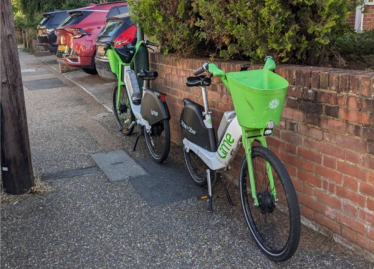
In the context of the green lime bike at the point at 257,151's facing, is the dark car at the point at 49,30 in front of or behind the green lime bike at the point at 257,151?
behind

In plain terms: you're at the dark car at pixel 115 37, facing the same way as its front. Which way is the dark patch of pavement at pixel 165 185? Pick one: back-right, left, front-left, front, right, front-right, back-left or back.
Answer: back-right

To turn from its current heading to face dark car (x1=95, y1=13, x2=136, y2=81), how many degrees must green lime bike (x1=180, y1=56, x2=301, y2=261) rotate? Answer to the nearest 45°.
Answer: approximately 180°

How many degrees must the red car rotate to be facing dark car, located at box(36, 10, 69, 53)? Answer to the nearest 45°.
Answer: approximately 45° to its left

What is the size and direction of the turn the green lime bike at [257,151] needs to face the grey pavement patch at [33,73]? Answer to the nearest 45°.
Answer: approximately 180°

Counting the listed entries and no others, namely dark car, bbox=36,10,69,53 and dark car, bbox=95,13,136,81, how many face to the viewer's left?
0

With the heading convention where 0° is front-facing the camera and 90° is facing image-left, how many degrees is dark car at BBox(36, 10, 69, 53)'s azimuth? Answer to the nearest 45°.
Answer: approximately 225°
